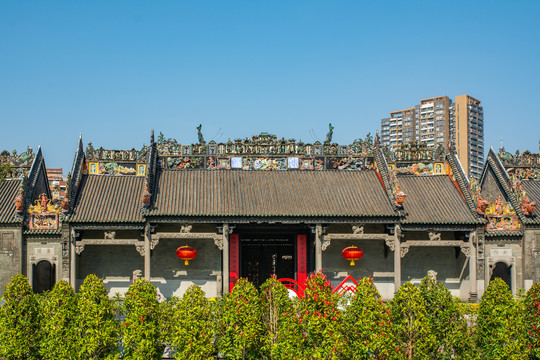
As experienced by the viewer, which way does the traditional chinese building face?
facing the viewer

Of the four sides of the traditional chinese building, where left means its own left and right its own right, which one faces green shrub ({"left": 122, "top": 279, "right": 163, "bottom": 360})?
front

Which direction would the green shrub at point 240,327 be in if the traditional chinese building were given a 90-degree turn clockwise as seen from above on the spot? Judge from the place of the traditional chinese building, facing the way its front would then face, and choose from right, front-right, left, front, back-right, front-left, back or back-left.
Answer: left

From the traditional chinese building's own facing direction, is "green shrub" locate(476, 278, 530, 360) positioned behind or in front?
in front

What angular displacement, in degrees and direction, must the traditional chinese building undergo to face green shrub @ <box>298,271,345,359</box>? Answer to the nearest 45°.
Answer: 0° — it already faces it

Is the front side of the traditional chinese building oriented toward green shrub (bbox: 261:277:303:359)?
yes

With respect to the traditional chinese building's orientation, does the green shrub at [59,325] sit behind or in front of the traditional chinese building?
in front
